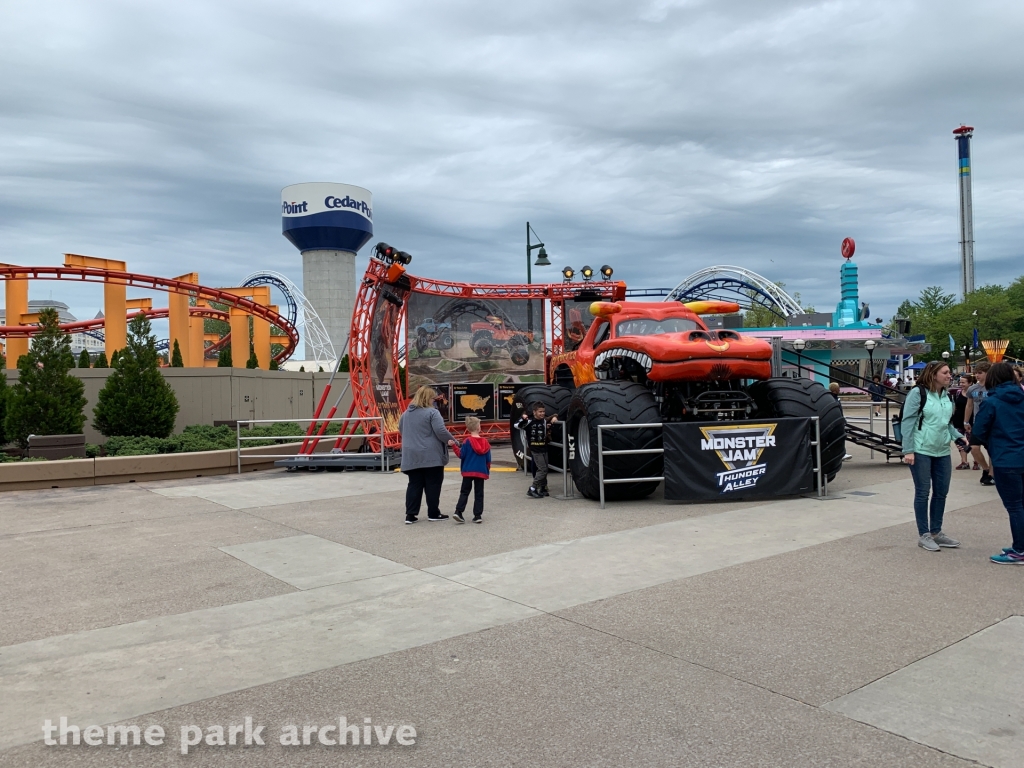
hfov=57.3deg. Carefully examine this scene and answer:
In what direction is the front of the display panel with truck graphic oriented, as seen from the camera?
facing the viewer

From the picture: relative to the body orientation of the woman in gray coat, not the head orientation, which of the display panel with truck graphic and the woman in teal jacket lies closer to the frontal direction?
the display panel with truck graphic

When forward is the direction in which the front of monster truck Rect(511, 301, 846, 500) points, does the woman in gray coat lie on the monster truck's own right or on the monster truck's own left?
on the monster truck's own right

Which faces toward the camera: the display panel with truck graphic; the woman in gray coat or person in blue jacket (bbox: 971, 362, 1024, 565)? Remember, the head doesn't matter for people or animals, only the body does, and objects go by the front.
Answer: the display panel with truck graphic

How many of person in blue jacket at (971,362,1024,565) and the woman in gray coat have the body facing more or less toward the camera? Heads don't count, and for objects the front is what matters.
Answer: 0

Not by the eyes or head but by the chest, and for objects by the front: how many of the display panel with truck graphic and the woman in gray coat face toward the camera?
1

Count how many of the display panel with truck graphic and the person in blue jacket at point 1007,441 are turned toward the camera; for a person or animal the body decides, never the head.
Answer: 1

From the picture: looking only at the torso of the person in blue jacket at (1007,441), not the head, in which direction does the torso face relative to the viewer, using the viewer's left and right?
facing away from the viewer and to the left of the viewer

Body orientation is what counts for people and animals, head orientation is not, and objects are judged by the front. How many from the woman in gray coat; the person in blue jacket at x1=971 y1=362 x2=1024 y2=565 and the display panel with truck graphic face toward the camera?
1

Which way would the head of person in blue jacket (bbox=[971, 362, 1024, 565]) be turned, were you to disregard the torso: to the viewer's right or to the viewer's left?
to the viewer's left

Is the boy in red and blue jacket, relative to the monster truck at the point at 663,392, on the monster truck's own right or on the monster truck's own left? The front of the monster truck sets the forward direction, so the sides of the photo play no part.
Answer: on the monster truck's own right

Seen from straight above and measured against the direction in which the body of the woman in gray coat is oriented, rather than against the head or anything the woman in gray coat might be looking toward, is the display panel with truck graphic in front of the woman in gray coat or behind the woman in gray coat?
in front

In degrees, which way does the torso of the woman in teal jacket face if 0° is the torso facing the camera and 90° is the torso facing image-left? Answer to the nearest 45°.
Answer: approximately 315°
